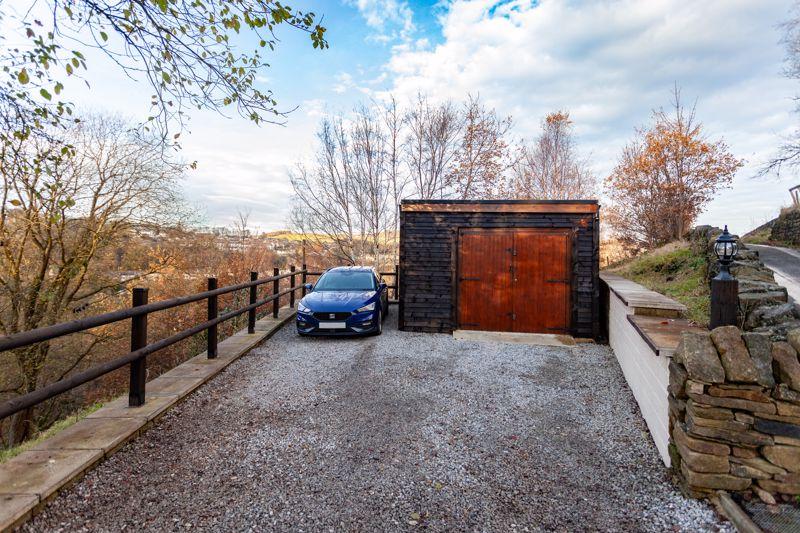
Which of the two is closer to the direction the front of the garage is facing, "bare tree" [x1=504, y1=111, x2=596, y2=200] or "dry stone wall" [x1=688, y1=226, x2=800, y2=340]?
the dry stone wall

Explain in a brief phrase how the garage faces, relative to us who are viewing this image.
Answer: facing the viewer

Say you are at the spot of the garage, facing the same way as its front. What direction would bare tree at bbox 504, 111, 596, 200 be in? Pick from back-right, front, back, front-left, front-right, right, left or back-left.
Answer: back

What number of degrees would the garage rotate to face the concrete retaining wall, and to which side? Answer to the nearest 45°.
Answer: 0° — it already faces it

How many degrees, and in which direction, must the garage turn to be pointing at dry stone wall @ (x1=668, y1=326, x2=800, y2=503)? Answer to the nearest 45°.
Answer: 0° — it already faces it

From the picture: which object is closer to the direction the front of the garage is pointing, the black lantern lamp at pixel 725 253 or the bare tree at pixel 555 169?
the black lantern lamp

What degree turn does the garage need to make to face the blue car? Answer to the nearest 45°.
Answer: approximately 45° to its right

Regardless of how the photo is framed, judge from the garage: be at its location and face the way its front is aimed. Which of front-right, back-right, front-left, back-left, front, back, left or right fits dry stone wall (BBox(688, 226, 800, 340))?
front-left

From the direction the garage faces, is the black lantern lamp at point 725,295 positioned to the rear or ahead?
ahead

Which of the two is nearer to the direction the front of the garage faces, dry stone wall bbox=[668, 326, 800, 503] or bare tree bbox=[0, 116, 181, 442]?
the dry stone wall

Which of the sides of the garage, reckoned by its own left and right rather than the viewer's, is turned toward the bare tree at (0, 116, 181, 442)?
right

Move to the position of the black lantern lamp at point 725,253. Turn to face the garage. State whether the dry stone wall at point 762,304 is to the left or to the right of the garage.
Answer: right

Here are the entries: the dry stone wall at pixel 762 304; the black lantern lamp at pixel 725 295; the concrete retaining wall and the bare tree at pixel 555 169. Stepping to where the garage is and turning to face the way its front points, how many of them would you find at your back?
1

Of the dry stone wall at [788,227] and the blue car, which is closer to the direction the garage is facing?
the blue car

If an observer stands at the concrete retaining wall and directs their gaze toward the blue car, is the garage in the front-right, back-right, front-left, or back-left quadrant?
front-right

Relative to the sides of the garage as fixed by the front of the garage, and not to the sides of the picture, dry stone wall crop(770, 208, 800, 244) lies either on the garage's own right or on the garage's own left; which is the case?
on the garage's own left
